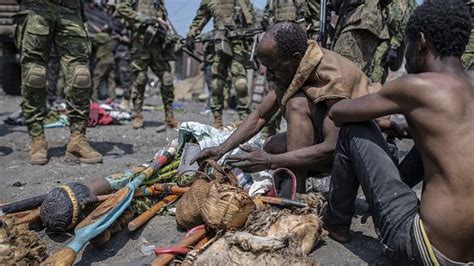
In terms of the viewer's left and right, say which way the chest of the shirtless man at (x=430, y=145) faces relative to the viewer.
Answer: facing away from the viewer and to the left of the viewer

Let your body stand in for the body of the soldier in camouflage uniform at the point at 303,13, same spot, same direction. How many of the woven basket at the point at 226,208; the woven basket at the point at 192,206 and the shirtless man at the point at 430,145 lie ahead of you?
3

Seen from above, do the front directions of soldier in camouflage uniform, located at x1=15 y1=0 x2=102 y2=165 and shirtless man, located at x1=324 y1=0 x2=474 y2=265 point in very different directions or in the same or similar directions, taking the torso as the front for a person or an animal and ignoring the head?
very different directions

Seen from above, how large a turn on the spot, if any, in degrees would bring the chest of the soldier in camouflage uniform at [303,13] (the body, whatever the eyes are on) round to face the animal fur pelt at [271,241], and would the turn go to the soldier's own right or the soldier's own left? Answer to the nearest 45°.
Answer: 0° — they already face it

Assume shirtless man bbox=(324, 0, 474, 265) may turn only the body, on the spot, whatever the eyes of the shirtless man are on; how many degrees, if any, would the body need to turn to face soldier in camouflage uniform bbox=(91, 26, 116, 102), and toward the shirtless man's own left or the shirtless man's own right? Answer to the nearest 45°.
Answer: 0° — they already face them

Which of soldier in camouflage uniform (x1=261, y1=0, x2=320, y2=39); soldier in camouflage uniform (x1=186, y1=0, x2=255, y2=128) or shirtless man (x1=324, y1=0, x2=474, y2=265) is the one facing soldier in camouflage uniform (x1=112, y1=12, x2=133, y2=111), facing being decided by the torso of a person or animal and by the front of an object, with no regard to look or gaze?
the shirtless man

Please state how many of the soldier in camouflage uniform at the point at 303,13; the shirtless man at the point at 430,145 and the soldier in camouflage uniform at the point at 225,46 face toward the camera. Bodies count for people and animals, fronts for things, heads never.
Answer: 2

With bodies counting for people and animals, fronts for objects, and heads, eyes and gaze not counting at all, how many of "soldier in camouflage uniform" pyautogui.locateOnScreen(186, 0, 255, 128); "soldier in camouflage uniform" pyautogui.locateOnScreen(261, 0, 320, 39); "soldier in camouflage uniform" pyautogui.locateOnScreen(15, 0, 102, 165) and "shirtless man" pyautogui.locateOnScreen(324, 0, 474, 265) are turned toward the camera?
3

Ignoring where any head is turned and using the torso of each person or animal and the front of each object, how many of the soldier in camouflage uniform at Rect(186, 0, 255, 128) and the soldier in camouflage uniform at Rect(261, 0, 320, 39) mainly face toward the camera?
2

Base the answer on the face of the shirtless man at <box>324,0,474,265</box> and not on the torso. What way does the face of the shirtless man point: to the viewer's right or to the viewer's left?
to the viewer's left

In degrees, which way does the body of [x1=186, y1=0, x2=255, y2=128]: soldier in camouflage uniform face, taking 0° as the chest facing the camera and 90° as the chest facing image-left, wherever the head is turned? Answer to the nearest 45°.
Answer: approximately 0°

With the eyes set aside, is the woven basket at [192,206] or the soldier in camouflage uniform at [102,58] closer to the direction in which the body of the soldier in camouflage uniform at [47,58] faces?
the woven basket
